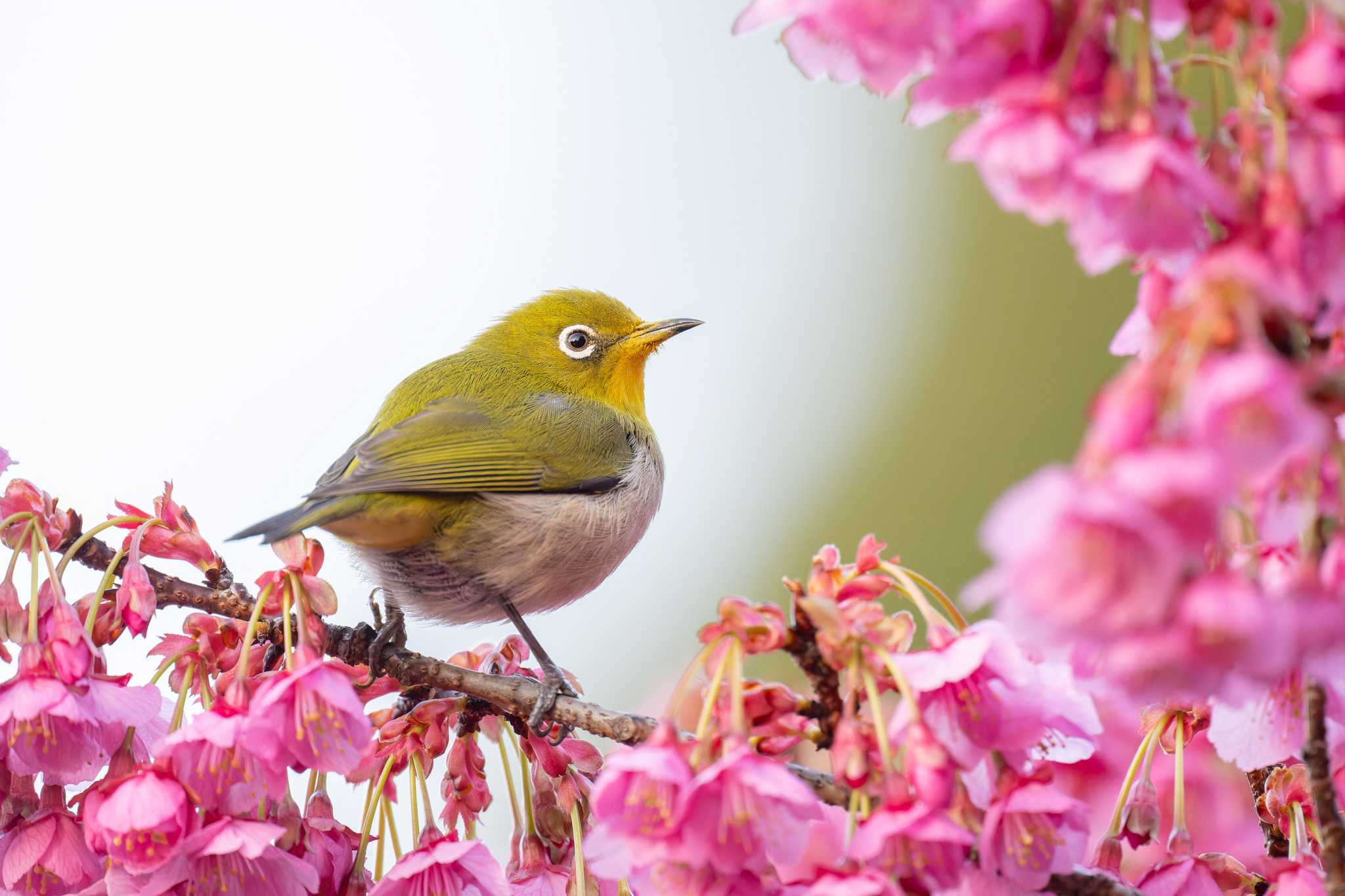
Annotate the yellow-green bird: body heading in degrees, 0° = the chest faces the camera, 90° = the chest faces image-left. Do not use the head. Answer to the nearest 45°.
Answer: approximately 270°

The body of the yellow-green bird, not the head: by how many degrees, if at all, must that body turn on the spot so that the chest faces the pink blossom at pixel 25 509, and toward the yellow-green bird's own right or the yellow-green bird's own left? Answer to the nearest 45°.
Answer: approximately 135° to the yellow-green bird's own right

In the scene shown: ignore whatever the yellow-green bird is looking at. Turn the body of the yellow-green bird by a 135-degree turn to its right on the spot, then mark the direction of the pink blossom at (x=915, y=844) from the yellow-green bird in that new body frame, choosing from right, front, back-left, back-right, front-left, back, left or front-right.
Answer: back-left

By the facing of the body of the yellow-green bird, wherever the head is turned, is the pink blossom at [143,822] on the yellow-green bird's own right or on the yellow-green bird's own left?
on the yellow-green bird's own right

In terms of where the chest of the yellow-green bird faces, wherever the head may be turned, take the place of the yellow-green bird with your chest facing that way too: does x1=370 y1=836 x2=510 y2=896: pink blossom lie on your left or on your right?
on your right
